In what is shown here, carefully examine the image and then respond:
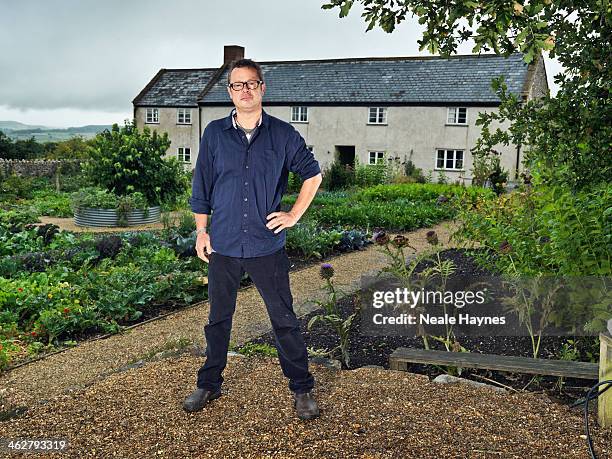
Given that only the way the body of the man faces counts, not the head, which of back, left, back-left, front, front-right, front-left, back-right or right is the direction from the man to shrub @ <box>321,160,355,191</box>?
back

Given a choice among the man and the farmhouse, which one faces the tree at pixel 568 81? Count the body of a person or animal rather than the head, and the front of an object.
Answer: the farmhouse

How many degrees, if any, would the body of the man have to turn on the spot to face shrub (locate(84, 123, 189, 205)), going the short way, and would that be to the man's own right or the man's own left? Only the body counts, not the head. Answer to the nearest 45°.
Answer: approximately 180°

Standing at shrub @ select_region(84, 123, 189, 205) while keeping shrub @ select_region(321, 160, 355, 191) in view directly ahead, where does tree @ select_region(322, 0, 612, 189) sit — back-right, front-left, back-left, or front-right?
back-right

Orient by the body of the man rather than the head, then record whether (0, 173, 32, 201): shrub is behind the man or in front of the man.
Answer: behind

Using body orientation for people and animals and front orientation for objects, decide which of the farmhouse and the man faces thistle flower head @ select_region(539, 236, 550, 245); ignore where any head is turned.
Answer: the farmhouse

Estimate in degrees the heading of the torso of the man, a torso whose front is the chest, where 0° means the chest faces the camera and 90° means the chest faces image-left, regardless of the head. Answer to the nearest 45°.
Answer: approximately 0°

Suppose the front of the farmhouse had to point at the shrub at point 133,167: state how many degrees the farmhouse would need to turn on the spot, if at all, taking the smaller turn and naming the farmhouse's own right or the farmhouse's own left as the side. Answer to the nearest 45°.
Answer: approximately 45° to the farmhouse's own right

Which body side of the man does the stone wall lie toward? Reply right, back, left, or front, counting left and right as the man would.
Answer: back

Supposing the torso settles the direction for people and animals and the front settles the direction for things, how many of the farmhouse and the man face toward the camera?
2

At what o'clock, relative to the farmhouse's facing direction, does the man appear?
The man is roughly at 12 o'clock from the farmhouse.

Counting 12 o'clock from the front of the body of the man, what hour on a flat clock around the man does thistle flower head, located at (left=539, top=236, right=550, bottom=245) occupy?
The thistle flower head is roughly at 8 o'clock from the man.

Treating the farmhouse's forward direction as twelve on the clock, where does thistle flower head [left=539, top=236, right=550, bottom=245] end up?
The thistle flower head is roughly at 12 o'clock from the farmhouse.

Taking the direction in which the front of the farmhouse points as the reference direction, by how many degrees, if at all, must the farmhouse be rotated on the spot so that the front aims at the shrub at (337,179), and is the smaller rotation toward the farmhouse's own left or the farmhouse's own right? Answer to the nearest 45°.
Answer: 0° — it already faces it

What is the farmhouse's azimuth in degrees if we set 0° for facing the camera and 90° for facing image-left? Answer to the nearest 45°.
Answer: approximately 0°
